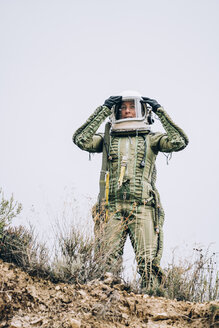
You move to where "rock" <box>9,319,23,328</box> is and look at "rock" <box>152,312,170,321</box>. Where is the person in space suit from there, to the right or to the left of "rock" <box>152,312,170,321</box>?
left

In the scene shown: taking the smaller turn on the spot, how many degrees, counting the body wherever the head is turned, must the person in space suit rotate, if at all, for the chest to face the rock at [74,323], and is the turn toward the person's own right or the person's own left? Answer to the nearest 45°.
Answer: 0° — they already face it

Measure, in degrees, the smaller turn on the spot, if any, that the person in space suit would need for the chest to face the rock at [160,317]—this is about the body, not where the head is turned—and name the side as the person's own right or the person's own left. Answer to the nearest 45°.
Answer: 0° — they already face it

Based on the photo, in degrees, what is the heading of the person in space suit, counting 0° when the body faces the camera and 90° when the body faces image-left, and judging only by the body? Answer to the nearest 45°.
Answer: approximately 0°
